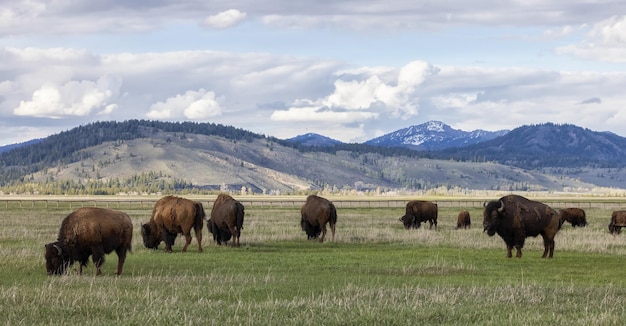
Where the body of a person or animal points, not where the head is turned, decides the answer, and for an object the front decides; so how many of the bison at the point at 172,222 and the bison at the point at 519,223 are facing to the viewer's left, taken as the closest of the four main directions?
2

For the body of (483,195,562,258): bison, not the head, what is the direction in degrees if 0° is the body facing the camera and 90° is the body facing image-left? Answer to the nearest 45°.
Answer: approximately 90°

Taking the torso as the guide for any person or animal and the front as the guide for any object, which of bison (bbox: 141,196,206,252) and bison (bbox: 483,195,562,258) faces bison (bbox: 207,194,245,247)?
bison (bbox: 483,195,562,258)

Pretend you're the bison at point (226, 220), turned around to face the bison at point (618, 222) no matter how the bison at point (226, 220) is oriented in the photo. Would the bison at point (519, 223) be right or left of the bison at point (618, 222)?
right

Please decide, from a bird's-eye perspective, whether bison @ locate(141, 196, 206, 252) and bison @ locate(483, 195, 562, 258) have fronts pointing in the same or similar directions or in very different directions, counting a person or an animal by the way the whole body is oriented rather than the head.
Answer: same or similar directions

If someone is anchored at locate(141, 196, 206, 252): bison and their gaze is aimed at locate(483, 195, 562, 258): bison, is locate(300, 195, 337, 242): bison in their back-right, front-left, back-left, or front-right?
front-left

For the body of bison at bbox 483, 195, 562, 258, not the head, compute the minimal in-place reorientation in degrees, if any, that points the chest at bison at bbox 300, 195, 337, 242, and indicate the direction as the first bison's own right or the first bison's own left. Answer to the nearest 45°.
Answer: approximately 45° to the first bison's own right

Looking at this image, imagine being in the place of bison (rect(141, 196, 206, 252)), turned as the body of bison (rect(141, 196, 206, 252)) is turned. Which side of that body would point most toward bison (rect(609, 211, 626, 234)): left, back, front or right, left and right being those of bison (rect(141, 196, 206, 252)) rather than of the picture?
back

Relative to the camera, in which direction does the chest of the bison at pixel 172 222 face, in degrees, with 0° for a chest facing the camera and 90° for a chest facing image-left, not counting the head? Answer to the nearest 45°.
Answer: approximately 90°

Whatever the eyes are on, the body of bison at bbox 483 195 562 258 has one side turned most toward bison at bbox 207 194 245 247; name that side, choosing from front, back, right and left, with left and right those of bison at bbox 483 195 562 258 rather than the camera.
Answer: front

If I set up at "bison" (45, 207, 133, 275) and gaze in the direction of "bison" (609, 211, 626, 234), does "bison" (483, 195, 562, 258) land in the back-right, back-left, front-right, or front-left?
front-right

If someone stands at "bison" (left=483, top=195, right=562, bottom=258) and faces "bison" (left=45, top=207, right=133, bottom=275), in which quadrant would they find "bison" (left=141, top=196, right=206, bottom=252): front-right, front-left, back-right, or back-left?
front-right
